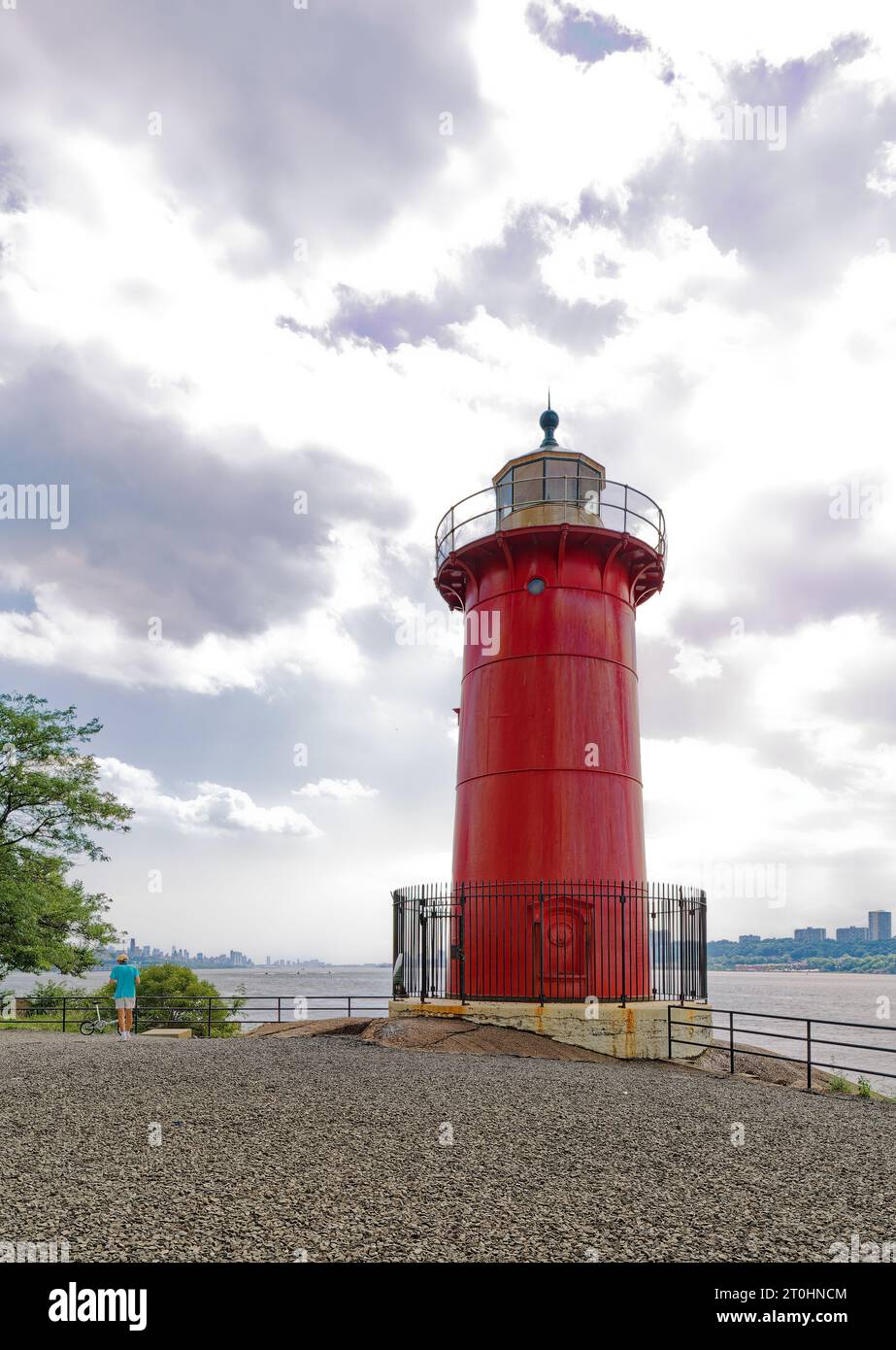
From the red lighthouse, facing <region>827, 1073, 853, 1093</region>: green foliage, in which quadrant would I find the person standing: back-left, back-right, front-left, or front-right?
back-right

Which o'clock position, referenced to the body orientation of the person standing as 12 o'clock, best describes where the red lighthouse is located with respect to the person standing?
The red lighthouse is roughly at 4 o'clock from the person standing.

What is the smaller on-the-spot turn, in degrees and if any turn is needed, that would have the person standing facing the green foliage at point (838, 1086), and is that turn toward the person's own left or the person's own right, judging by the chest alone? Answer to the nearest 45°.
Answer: approximately 135° to the person's own right

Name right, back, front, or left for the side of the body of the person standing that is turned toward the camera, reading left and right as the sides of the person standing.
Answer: back

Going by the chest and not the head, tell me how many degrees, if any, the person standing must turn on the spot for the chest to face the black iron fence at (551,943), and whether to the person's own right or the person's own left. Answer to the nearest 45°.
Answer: approximately 135° to the person's own right
